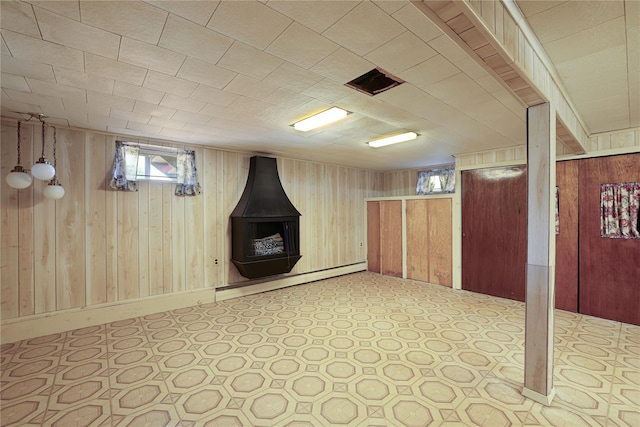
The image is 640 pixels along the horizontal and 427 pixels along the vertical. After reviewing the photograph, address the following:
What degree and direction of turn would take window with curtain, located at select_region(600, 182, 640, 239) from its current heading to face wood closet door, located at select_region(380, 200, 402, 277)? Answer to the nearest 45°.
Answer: approximately 90° to its right

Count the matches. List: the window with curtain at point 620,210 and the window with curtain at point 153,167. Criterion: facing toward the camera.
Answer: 2

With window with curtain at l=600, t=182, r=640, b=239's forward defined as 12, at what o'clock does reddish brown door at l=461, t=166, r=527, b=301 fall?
The reddish brown door is roughly at 3 o'clock from the window with curtain.

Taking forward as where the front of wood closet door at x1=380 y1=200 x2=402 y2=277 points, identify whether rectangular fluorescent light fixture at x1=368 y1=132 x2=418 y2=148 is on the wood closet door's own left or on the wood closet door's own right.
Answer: on the wood closet door's own left

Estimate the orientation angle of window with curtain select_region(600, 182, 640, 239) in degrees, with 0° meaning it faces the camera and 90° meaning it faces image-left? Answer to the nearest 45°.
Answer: approximately 0°

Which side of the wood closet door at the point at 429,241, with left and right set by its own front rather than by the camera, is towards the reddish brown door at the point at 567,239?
left

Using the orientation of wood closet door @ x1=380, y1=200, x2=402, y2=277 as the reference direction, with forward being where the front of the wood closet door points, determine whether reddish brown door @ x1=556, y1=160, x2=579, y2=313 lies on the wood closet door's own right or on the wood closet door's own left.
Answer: on the wood closet door's own left

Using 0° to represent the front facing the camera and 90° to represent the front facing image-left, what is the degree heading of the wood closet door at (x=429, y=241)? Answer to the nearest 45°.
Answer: approximately 45°

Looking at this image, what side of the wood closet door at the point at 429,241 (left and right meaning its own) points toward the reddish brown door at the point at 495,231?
left
